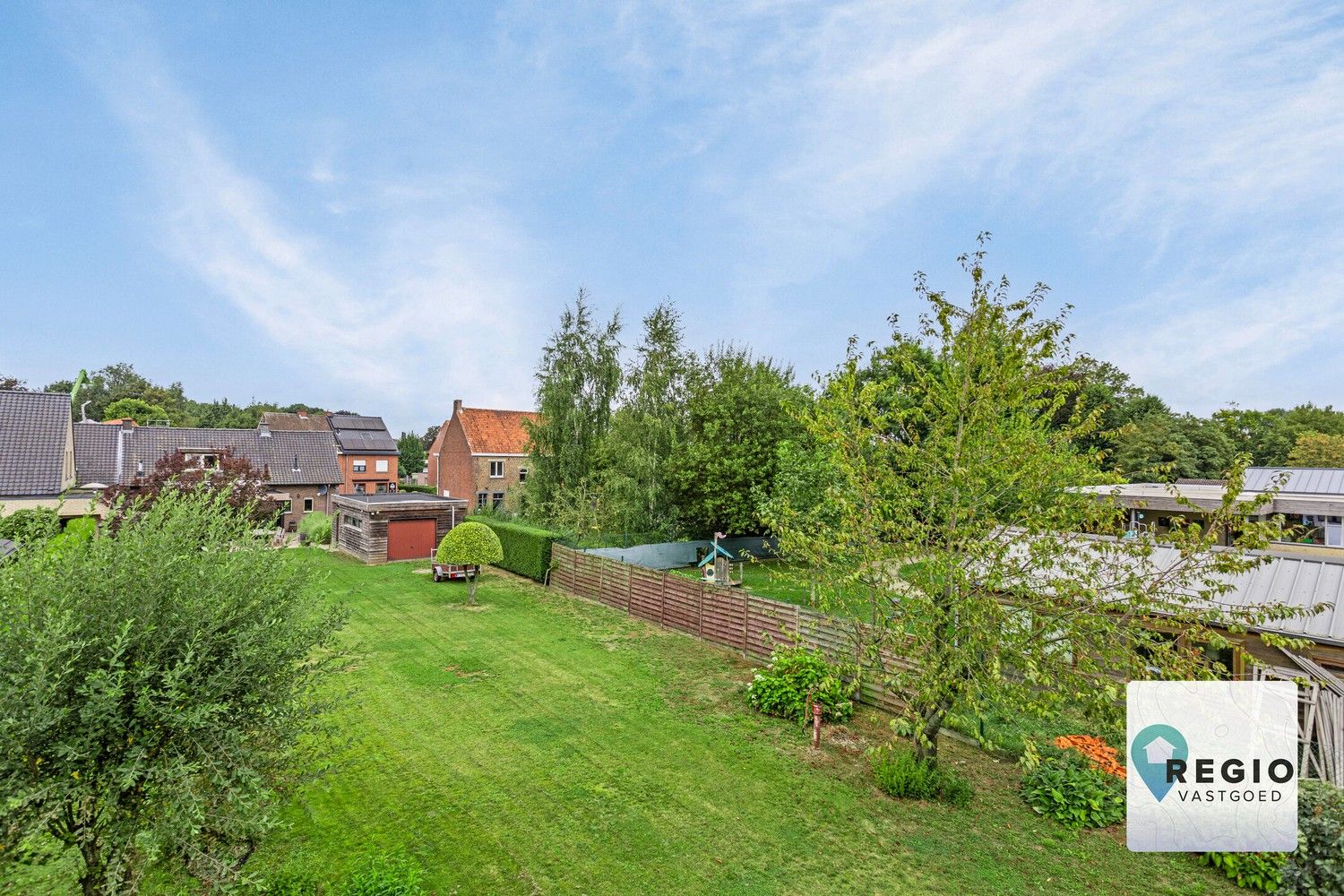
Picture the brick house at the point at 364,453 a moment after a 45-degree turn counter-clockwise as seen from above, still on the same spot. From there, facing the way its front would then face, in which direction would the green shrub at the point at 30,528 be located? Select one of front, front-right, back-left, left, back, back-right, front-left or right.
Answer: front-right

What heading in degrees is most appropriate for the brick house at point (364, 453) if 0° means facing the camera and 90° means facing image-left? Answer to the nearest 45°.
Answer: approximately 0°

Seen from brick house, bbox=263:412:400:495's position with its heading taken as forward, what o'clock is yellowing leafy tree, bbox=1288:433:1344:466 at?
The yellowing leafy tree is roughly at 10 o'clock from the brick house.

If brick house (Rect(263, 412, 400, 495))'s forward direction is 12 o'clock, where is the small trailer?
The small trailer is roughly at 12 o'clock from the brick house.

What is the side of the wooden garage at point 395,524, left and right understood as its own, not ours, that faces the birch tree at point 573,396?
left

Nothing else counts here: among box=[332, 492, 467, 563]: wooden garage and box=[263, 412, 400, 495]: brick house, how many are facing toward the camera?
2

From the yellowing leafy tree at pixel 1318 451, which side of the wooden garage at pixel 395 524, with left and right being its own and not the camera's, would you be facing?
left

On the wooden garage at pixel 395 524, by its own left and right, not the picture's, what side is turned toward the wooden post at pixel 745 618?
front

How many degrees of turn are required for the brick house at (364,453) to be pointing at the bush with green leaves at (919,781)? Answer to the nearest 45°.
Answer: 0° — it already faces it

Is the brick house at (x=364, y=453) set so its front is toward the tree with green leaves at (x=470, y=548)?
yes

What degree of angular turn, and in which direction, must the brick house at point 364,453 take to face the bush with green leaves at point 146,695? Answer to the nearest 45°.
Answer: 0° — it already faces it
